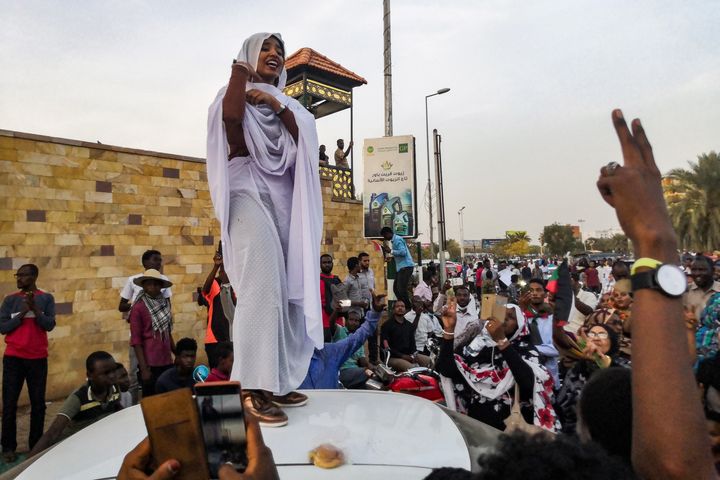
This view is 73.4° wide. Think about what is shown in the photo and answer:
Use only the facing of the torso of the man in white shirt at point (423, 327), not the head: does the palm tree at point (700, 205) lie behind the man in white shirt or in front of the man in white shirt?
behind

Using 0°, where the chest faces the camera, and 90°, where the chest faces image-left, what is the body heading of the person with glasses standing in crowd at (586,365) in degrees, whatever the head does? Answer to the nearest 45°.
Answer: approximately 45°

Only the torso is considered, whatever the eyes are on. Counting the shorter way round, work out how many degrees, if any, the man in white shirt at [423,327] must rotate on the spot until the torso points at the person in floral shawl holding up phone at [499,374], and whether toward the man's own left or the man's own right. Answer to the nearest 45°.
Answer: approximately 45° to the man's own left

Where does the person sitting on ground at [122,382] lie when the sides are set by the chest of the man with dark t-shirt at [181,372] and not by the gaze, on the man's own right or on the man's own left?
on the man's own right

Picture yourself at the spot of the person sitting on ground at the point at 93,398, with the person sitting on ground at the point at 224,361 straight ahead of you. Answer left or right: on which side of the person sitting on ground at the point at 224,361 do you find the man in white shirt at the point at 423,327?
left

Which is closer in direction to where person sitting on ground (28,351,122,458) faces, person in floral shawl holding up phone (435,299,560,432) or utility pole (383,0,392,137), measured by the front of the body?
the person in floral shawl holding up phone

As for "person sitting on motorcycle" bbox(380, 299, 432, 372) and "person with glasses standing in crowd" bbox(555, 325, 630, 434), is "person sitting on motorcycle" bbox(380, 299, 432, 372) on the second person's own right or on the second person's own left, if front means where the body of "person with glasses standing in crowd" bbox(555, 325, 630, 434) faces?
on the second person's own right
